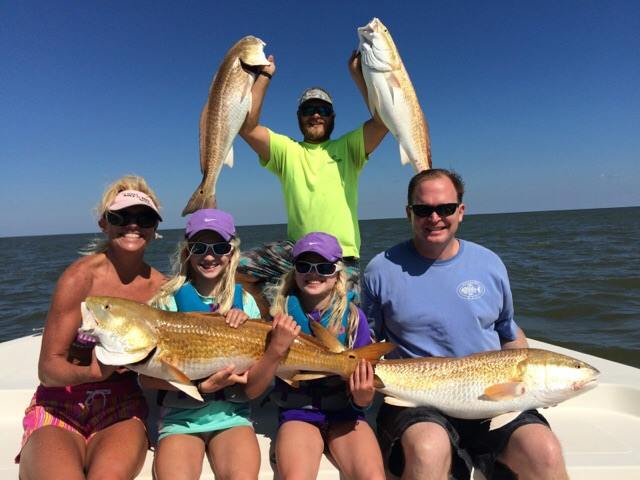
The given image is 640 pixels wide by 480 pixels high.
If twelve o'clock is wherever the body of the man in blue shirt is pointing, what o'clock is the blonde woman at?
The blonde woman is roughly at 2 o'clock from the man in blue shirt.

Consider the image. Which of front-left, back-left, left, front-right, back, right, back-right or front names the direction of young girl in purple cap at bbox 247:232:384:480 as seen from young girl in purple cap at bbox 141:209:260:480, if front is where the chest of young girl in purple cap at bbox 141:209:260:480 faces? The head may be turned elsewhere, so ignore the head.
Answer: left

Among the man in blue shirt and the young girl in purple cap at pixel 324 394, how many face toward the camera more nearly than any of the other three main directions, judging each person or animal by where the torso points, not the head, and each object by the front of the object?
2

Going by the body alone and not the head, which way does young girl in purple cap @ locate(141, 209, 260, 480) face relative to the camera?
toward the camera

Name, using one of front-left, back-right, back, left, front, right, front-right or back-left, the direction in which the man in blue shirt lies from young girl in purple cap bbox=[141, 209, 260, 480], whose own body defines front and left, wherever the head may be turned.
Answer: left

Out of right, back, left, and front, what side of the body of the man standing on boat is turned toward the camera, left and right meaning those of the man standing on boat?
front
